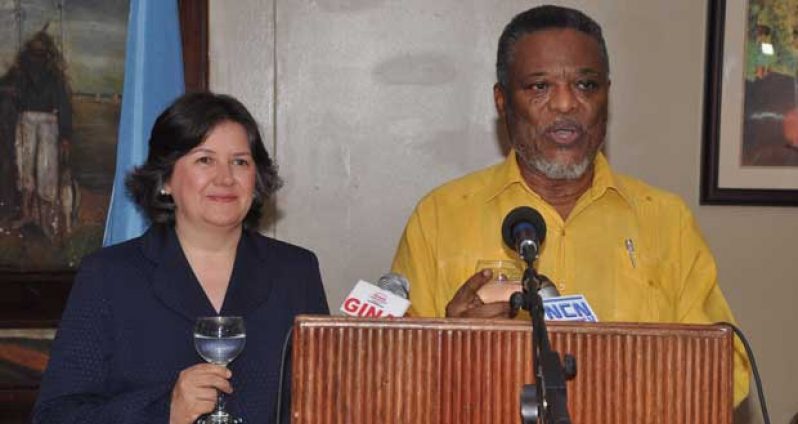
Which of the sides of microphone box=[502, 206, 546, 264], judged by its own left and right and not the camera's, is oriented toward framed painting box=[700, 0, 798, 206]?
front

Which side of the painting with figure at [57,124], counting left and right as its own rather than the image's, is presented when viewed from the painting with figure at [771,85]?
left

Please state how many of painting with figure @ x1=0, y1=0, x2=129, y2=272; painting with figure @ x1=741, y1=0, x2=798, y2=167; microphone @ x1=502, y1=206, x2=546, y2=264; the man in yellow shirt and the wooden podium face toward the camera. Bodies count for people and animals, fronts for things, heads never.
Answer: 4

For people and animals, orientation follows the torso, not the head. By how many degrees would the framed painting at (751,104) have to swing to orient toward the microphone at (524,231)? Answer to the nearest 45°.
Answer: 0° — it already faces it

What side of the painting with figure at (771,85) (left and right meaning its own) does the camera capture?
front

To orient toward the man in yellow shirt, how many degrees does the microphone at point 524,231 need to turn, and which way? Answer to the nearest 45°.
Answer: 0° — it already faces them

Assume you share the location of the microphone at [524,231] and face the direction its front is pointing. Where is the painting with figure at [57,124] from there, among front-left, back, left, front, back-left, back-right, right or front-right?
front-left

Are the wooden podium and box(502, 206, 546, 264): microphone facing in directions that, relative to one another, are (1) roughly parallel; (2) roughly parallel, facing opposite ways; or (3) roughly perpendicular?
roughly parallel, facing opposite ways

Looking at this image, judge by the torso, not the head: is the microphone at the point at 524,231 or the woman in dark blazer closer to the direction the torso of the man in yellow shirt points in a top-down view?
the microphone

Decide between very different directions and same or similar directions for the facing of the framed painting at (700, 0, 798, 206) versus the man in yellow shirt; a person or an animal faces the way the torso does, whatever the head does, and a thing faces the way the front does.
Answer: same or similar directions

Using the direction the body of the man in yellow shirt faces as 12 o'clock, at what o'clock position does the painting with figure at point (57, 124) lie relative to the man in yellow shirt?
The painting with figure is roughly at 4 o'clock from the man in yellow shirt.

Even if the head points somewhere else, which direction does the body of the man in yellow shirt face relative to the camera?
toward the camera

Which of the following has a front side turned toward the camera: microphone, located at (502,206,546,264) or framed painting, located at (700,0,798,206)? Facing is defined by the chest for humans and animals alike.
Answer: the framed painting

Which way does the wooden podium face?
toward the camera

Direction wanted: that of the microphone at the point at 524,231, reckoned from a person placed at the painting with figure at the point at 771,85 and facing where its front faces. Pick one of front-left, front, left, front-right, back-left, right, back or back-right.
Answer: front

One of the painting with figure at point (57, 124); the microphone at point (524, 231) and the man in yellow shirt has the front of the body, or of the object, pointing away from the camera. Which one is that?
the microphone

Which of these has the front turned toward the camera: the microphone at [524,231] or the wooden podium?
the wooden podium

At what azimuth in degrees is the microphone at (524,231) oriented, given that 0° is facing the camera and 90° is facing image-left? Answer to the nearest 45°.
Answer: approximately 180°
